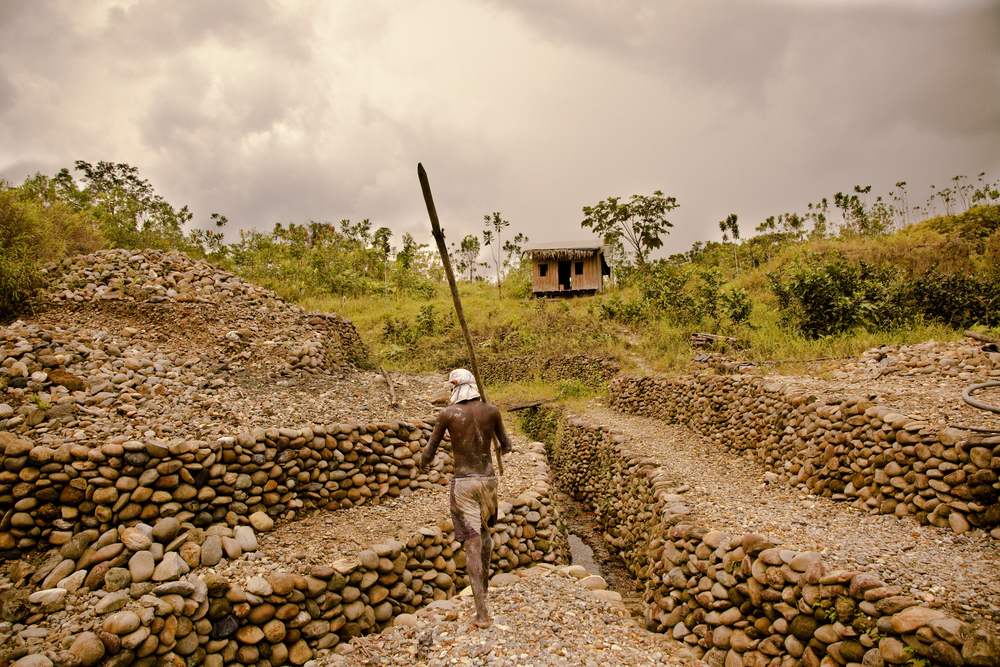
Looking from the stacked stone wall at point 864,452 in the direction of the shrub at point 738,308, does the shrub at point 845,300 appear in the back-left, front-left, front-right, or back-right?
front-right

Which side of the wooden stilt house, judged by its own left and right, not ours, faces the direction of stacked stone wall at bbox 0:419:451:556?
front

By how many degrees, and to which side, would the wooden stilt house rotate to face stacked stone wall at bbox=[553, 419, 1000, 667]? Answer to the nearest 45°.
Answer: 0° — it already faces it

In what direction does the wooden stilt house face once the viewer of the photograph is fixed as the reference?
facing the viewer

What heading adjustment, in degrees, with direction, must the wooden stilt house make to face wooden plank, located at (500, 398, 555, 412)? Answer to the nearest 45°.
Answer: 0° — it already faces it

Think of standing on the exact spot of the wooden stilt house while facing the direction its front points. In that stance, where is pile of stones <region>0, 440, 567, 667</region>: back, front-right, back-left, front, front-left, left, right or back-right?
front

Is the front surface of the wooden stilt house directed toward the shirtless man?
yes

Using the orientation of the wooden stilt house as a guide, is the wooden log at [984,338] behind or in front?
in front

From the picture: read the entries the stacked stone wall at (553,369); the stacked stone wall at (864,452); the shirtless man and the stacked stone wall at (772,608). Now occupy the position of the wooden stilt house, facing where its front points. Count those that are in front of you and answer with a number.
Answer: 4

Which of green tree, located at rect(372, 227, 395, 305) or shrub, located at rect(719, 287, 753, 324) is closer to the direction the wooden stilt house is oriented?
the shrub

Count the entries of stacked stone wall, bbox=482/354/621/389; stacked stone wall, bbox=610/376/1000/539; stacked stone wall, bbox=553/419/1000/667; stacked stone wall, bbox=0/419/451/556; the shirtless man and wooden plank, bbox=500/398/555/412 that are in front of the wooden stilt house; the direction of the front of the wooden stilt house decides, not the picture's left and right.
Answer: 6

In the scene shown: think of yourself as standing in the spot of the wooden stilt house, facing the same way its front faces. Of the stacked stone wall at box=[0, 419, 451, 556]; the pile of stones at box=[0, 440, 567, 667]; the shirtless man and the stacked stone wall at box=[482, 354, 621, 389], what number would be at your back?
0

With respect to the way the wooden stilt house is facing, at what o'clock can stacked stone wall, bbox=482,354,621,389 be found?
The stacked stone wall is roughly at 12 o'clock from the wooden stilt house.

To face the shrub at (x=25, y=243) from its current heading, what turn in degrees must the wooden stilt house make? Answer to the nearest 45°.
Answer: approximately 45° to its right

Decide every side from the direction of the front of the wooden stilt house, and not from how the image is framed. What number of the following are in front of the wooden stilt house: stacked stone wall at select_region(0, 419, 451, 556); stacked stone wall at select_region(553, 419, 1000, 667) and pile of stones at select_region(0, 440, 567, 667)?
3

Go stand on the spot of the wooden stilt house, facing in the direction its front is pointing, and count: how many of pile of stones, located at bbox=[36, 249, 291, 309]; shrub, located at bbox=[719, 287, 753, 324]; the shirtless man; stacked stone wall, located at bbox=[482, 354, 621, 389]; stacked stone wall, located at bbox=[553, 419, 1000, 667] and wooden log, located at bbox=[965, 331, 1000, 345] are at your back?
0

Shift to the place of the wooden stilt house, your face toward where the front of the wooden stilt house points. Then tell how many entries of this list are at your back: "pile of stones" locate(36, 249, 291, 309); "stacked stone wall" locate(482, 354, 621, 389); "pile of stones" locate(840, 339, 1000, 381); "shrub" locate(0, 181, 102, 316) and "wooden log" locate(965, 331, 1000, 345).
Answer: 0
